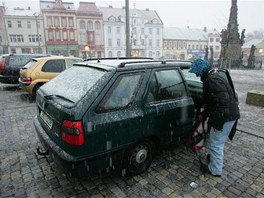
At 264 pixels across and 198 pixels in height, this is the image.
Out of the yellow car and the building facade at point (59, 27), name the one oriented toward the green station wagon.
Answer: the building facade

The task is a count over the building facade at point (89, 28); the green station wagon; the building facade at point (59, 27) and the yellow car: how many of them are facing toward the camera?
2

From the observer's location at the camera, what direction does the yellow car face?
facing away from the viewer and to the right of the viewer

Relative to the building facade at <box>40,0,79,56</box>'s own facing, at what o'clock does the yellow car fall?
The yellow car is roughly at 12 o'clock from the building facade.

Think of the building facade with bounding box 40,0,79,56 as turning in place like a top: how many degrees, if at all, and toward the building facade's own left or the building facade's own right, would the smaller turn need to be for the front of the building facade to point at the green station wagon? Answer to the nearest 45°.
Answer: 0° — it already faces it

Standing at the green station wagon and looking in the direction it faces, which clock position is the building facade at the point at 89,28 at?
The building facade is roughly at 10 o'clock from the green station wagon.

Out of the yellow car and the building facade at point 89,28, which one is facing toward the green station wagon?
the building facade

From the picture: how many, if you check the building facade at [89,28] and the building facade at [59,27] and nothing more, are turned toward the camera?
2

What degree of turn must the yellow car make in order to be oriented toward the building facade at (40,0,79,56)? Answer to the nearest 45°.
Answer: approximately 45° to its left

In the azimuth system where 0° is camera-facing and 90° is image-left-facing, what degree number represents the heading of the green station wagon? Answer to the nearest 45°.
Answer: approximately 225°
